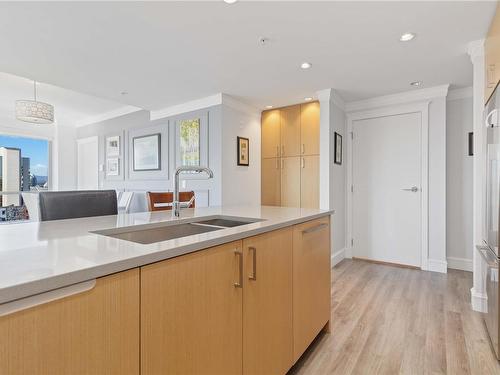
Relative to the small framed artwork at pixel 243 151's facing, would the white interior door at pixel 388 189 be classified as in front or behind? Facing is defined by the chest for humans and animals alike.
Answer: in front

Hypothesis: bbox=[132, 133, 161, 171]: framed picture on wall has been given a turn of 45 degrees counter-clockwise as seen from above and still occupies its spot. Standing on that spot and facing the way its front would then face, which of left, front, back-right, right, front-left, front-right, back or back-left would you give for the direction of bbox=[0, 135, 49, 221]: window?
back-right

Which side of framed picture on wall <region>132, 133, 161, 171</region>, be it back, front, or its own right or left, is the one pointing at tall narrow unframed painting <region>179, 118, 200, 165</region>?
left

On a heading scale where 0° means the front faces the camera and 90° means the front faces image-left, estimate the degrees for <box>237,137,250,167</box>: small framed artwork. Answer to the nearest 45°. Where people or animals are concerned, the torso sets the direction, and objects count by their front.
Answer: approximately 315°

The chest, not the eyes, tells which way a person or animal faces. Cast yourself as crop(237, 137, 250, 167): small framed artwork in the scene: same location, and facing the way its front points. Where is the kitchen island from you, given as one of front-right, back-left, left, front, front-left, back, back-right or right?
front-right

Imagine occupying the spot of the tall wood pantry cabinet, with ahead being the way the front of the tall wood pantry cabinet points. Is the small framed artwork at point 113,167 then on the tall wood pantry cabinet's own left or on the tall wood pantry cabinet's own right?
on the tall wood pantry cabinet's own right

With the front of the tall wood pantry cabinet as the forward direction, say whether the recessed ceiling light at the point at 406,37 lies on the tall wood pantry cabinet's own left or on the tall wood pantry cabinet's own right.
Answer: on the tall wood pantry cabinet's own left

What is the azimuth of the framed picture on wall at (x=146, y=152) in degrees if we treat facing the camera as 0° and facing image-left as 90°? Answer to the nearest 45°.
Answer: approximately 45°

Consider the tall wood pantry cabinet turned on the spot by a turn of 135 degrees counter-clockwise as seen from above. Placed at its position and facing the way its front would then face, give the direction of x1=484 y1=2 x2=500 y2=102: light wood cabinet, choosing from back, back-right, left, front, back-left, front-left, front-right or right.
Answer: front-right

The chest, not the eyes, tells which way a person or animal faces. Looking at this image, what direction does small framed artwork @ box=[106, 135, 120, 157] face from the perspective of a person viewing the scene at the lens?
facing the viewer and to the left of the viewer

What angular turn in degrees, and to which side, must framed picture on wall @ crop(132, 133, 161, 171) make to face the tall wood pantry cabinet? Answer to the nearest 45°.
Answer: approximately 90° to its left

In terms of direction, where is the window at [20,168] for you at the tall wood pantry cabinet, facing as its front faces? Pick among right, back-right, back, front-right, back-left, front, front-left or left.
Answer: front-right

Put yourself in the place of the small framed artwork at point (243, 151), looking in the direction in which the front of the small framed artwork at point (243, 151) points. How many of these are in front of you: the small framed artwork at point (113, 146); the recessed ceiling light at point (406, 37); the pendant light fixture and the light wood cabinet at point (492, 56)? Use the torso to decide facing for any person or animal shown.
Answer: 2
